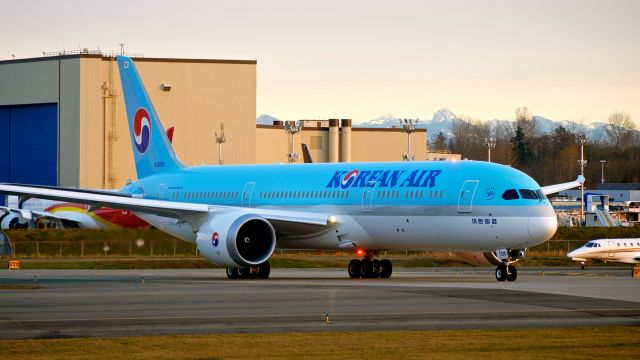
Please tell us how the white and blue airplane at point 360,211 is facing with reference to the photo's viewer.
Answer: facing the viewer and to the right of the viewer
